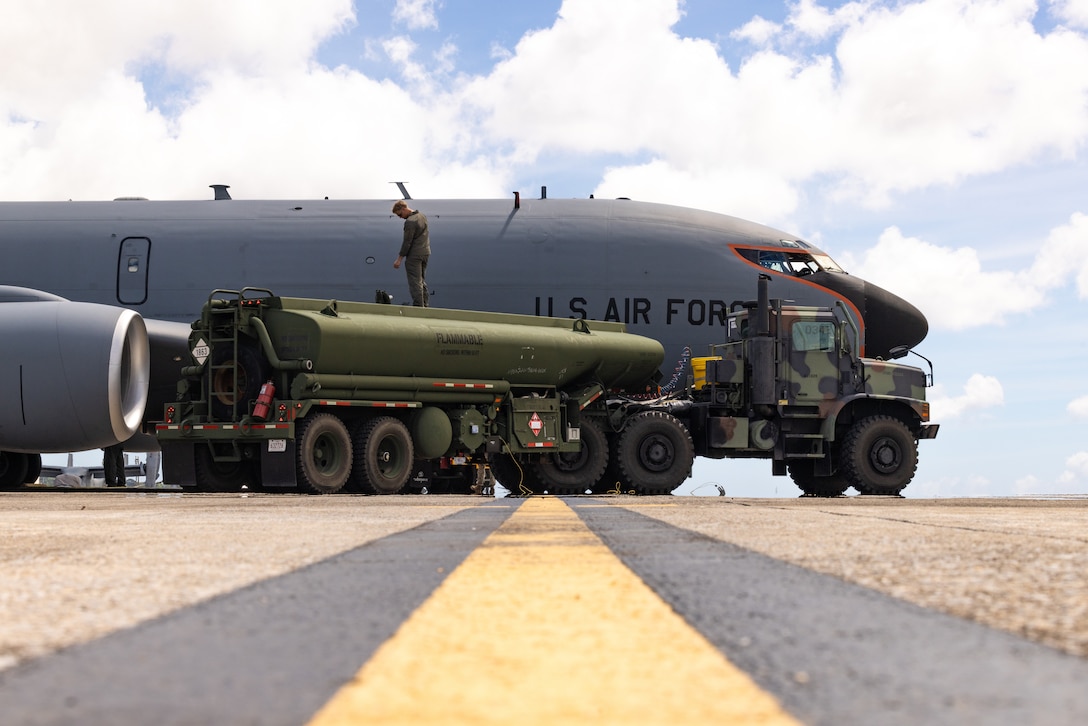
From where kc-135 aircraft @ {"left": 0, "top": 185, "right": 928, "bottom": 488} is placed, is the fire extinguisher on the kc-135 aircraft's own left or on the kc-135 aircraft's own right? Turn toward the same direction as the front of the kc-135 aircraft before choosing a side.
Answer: on the kc-135 aircraft's own right

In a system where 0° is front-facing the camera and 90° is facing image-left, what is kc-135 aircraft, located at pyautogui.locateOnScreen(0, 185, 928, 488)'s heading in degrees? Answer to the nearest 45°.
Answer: approximately 270°
